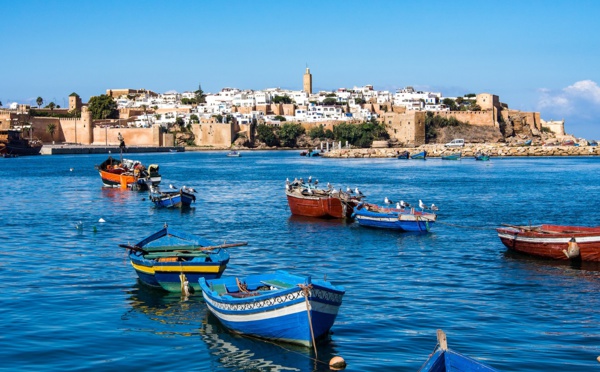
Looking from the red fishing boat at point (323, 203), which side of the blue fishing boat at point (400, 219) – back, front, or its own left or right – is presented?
front

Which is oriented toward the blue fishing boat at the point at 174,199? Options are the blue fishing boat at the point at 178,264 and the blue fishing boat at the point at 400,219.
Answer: the blue fishing boat at the point at 178,264

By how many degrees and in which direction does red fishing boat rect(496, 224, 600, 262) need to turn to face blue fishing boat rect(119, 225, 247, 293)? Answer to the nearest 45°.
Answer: approximately 45° to its left

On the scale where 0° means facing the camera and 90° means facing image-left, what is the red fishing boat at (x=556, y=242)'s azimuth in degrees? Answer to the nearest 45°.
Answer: approximately 90°

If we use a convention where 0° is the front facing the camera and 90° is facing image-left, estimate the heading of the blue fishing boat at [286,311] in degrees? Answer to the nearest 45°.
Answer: approximately 315°

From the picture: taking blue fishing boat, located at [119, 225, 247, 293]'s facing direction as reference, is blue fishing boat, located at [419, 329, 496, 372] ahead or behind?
behind

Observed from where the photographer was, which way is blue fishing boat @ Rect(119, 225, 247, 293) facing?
facing away from the viewer
